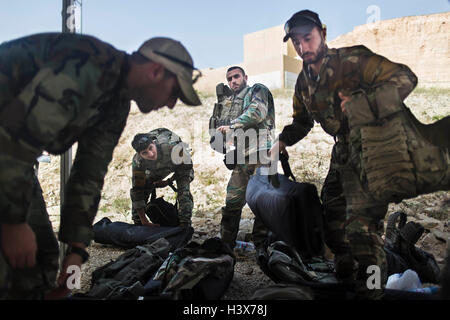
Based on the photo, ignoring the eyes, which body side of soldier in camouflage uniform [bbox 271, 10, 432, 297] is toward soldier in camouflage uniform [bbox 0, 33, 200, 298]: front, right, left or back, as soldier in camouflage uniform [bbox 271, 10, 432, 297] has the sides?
front

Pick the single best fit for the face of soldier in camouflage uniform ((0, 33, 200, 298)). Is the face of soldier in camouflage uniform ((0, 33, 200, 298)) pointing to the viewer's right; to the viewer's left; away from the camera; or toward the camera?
to the viewer's right

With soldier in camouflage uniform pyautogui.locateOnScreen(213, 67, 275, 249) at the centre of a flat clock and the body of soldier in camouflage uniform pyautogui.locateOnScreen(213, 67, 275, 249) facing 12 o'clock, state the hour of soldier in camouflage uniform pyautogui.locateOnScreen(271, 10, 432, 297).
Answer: soldier in camouflage uniform pyautogui.locateOnScreen(271, 10, 432, 297) is roughly at 10 o'clock from soldier in camouflage uniform pyautogui.locateOnScreen(213, 67, 275, 249).

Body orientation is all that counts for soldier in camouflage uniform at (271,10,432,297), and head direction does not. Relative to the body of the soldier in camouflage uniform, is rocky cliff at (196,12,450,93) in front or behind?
behind

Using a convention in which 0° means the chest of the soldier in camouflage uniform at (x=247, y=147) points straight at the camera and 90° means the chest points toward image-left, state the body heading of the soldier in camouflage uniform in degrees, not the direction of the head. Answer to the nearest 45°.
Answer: approximately 45°

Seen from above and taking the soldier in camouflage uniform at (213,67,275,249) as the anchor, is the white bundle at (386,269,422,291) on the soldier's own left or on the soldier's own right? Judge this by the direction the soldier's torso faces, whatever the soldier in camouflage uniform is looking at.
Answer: on the soldier's own left

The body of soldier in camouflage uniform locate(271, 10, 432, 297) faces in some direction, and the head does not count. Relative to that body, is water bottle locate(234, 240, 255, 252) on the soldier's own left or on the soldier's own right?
on the soldier's own right

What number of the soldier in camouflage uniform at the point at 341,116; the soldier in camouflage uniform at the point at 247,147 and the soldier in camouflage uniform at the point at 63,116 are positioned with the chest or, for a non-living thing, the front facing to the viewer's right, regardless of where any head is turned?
1

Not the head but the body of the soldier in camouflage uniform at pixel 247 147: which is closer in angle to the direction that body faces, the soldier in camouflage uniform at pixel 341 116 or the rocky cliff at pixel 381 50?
the soldier in camouflage uniform

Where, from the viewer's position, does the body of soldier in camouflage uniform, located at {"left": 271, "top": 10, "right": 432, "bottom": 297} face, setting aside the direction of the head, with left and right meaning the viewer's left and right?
facing the viewer and to the left of the viewer

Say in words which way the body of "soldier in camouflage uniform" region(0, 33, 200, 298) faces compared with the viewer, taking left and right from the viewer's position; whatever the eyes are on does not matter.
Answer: facing to the right of the viewer

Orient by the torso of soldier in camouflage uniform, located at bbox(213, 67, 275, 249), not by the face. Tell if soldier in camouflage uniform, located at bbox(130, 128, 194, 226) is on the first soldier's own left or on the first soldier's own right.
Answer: on the first soldier's own right
